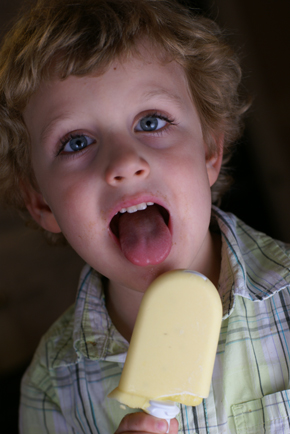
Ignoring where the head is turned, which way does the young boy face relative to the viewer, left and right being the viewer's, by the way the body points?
facing the viewer

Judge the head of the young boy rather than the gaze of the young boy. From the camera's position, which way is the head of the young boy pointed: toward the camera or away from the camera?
toward the camera
